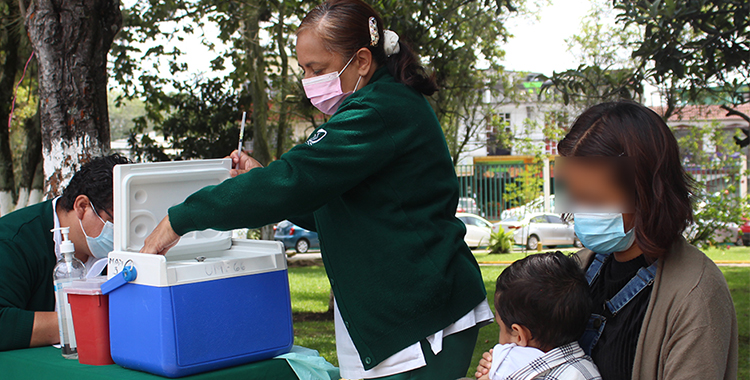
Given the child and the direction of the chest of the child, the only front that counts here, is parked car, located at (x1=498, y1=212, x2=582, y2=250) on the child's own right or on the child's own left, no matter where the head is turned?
on the child's own right

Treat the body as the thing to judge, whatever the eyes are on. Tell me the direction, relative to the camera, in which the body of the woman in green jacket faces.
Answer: to the viewer's left

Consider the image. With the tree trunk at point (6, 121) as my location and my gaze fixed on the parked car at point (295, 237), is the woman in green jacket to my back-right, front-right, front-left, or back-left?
back-right

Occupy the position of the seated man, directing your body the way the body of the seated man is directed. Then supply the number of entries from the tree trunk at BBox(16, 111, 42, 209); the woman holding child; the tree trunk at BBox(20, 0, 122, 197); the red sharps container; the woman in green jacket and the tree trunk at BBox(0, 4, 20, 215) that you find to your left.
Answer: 3

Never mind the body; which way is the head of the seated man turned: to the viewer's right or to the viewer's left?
to the viewer's right

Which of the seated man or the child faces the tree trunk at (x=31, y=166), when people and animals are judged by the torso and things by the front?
the child

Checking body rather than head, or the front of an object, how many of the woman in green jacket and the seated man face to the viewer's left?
1

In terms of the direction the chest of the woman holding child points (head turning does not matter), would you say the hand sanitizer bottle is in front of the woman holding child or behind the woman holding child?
in front

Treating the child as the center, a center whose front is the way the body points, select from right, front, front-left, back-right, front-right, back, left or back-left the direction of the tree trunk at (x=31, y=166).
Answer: front

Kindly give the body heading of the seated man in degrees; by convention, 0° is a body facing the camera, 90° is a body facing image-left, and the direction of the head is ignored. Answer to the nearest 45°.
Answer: approximately 270°

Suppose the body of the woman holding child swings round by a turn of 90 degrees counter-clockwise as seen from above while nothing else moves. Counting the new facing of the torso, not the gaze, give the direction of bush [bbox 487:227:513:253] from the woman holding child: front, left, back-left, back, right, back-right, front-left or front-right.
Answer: back-left

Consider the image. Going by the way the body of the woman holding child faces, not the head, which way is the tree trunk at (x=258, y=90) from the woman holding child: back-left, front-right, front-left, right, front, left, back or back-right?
right

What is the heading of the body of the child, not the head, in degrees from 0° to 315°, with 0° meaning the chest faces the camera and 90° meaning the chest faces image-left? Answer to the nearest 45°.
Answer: approximately 135°

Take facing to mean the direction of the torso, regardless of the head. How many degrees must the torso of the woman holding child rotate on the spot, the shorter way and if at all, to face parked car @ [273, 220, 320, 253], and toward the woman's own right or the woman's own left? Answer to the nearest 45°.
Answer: approximately 90° to the woman's own right

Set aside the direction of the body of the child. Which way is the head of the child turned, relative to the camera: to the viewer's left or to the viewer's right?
to the viewer's left

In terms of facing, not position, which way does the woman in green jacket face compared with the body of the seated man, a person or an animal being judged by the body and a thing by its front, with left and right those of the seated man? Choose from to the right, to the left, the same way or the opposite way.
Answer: the opposite way

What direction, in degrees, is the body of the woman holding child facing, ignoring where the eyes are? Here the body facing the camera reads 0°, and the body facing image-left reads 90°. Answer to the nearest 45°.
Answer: approximately 45°

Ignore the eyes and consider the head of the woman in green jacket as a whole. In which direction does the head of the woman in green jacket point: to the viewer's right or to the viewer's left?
to the viewer's left
